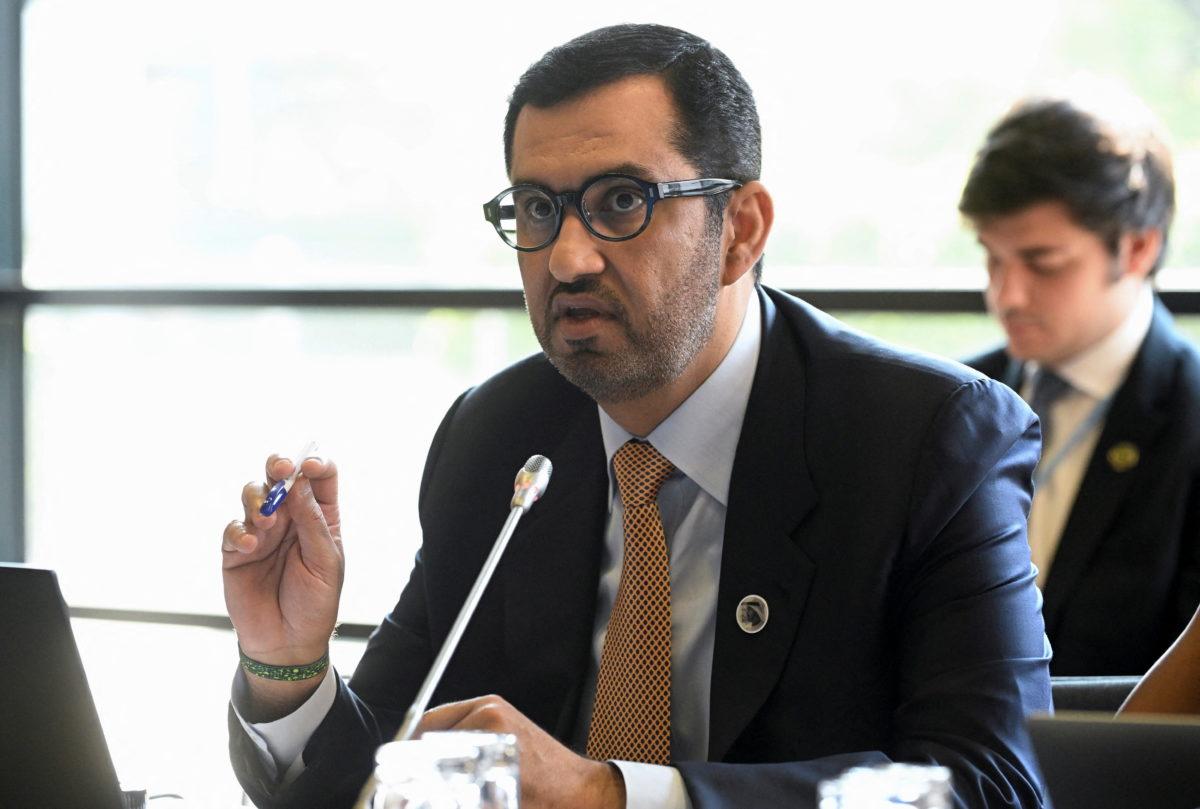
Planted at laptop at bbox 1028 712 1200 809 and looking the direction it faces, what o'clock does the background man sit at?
The background man is roughly at 12 o'clock from the laptop.

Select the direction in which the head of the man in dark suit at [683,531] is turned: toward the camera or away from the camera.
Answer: toward the camera

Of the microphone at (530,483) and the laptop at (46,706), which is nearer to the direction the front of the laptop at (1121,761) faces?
the microphone

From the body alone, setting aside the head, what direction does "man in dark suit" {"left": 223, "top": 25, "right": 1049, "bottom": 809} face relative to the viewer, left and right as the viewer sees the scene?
facing the viewer and to the left of the viewer

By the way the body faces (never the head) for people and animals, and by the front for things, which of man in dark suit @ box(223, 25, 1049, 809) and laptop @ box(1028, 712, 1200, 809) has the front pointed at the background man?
the laptop

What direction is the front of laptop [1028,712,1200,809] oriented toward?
away from the camera

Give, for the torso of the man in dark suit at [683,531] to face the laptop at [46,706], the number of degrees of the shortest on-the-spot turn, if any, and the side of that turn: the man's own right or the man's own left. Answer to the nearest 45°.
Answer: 0° — they already face it

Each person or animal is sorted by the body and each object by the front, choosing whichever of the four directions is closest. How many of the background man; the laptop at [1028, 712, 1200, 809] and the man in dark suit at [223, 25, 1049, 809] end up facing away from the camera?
1

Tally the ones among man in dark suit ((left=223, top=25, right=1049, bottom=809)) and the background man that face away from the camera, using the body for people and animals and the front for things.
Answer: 0

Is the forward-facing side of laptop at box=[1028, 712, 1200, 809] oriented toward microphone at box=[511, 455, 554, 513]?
no

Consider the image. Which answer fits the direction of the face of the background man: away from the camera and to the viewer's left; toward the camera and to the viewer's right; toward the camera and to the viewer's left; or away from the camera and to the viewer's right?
toward the camera and to the viewer's left

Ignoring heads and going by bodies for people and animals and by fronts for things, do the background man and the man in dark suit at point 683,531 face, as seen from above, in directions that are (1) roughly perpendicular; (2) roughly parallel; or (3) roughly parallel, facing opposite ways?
roughly parallel

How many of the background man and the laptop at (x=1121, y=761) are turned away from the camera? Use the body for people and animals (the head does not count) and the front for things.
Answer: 1

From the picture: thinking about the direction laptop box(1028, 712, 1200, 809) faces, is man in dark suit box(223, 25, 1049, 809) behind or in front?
in front

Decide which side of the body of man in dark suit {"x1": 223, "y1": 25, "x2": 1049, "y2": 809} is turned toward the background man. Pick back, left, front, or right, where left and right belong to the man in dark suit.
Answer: back
